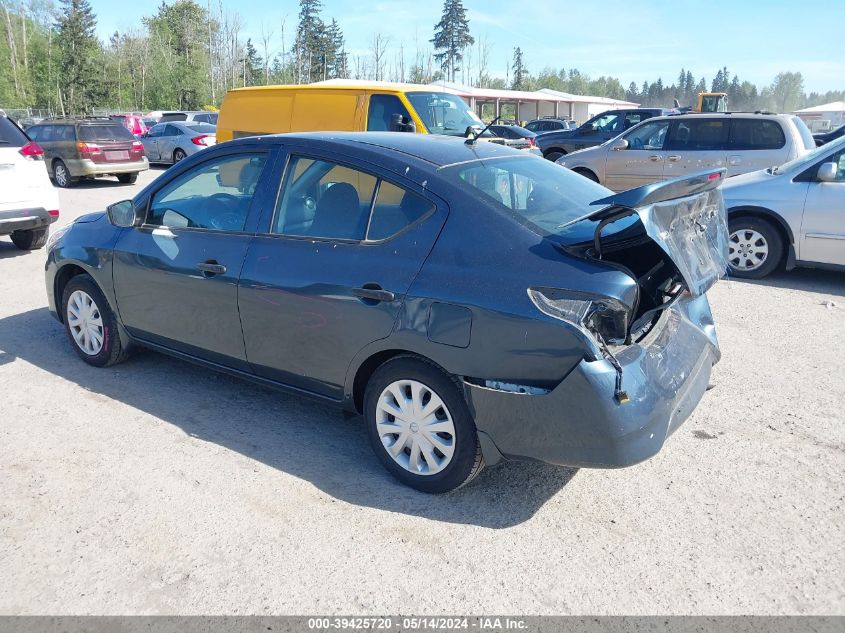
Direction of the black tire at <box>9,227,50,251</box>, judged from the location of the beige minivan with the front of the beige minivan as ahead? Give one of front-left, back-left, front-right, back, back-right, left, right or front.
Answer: front-left

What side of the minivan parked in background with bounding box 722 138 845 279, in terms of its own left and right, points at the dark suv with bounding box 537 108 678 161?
right

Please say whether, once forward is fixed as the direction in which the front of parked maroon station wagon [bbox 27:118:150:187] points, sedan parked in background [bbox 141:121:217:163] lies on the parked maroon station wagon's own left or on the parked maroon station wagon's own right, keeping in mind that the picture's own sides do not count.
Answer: on the parked maroon station wagon's own right

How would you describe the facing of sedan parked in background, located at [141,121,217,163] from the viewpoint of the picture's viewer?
facing away from the viewer and to the left of the viewer

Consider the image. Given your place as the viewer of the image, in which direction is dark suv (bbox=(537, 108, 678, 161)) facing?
facing to the left of the viewer

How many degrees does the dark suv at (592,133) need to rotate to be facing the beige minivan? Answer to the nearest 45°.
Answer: approximately 90° to its left

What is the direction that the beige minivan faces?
to the viewer's left

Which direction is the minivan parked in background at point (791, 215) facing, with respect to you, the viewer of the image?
facing to the left of the viewer

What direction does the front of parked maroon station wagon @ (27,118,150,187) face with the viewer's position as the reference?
facing away from the viewer and to the left of the viewer

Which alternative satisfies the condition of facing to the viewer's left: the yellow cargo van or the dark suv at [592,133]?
the dark suv

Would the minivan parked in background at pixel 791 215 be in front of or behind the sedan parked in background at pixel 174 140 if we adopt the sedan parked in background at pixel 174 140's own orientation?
behind

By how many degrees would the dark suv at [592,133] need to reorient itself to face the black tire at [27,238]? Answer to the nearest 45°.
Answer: approximately 45° to its left

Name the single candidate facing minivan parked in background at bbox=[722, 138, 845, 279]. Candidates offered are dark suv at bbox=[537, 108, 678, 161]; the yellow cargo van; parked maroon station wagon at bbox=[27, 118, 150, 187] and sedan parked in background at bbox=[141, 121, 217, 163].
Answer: the yellow cargo van

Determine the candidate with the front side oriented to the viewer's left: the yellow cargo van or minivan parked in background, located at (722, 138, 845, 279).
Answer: the minivan parked in background

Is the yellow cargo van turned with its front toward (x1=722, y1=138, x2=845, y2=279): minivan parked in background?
yes
